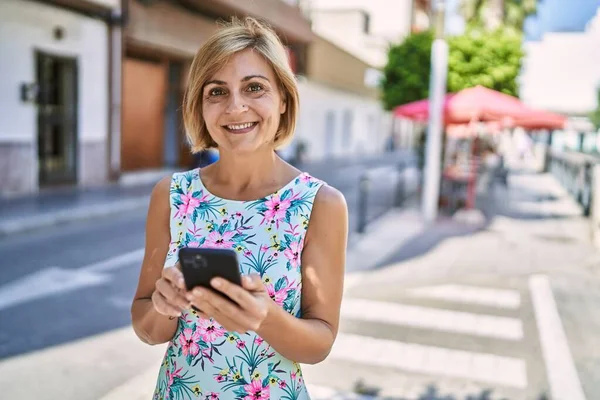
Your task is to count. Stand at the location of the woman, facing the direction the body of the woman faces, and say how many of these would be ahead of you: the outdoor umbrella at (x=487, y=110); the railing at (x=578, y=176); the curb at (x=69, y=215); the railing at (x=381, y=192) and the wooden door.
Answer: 0

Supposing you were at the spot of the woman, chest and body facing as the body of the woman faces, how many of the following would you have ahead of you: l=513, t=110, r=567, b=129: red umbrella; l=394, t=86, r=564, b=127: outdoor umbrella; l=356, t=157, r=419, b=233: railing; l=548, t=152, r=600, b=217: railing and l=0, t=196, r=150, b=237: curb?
0

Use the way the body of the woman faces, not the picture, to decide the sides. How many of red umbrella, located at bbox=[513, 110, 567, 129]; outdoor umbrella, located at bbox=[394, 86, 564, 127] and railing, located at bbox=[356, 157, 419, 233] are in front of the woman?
0

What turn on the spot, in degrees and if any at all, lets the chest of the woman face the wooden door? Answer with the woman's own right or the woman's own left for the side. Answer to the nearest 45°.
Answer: approximately 180°

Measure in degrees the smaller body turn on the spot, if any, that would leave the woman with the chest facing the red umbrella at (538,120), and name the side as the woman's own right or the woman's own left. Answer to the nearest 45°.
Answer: approximately 135° to the woman's own left

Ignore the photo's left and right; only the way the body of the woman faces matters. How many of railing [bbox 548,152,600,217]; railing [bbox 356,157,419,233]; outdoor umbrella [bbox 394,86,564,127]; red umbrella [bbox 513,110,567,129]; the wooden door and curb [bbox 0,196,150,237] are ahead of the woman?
0

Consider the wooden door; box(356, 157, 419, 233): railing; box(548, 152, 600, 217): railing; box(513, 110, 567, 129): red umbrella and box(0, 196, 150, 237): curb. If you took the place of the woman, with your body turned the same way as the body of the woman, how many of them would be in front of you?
0

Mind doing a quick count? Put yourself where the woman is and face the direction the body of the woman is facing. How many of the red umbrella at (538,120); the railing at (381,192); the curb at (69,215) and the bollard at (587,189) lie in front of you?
0

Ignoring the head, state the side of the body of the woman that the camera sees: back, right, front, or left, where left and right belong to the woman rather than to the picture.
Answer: front

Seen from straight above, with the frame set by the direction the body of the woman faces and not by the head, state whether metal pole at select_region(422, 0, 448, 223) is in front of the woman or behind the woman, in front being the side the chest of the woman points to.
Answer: behind

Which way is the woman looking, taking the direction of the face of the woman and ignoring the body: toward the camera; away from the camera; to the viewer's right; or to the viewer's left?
toward the camera

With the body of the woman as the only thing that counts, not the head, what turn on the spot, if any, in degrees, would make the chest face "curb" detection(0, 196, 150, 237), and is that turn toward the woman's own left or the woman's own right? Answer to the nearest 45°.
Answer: approximately 180°

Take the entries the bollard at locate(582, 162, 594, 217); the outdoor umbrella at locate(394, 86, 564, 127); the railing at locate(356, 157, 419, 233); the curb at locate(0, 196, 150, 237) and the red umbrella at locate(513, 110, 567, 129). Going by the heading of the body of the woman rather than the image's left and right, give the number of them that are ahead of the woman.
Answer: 0

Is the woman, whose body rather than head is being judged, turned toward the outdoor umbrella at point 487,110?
no

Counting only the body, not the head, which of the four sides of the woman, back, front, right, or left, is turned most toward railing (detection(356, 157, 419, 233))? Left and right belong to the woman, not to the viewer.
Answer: back

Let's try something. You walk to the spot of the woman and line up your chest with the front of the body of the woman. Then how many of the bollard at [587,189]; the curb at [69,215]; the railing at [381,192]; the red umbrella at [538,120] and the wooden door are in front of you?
0

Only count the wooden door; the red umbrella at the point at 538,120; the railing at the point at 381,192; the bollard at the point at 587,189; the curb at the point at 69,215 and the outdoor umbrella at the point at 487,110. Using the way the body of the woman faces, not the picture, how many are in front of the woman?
0

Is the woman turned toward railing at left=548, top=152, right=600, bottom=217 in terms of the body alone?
no
